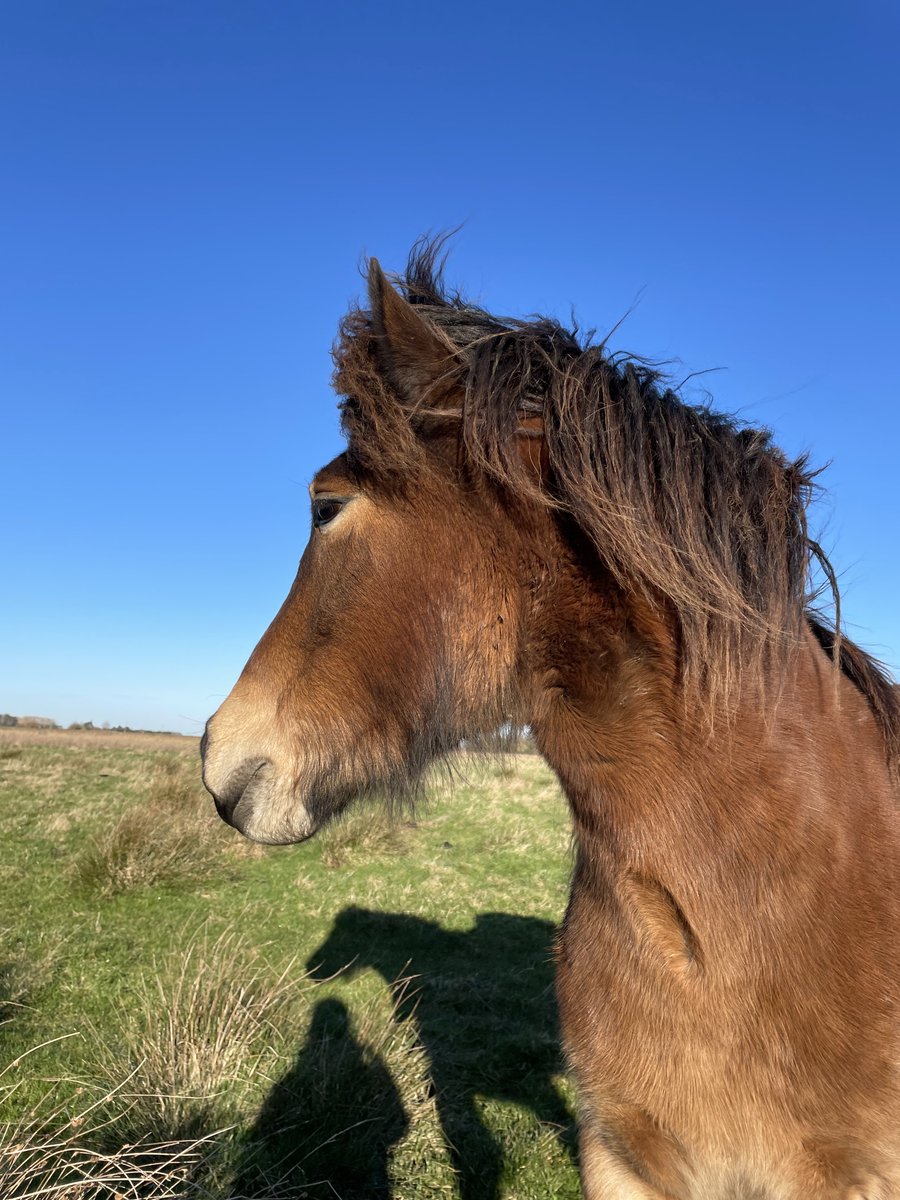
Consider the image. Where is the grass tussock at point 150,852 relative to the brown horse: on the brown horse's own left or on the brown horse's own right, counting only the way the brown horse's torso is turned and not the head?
on the brown horse's own right

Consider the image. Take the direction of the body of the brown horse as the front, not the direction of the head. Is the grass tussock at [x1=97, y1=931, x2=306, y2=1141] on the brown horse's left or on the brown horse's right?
on the brown horse's right

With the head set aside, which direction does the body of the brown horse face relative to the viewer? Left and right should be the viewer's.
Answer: facing the viewer and to the left of the viewer
